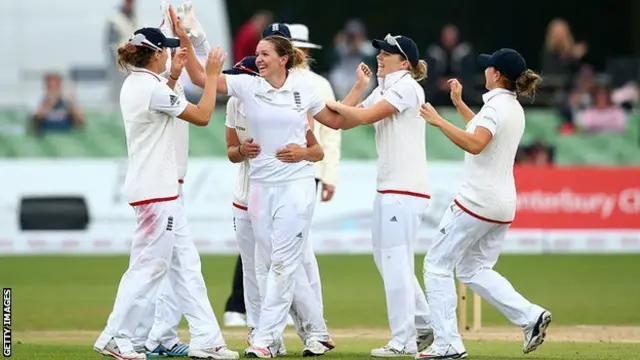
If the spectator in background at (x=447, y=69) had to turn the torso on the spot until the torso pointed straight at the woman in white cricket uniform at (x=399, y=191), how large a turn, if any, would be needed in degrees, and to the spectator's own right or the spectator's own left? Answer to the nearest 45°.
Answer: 0° — they already face them

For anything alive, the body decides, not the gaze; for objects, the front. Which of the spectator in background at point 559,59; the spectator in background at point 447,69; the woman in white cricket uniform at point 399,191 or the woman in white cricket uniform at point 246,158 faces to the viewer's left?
the woman in white cricket uniform at point 399,191

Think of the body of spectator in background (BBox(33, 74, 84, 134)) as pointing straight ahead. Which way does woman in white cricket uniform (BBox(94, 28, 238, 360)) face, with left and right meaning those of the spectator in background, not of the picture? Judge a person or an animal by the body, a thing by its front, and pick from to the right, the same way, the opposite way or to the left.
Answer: to the left

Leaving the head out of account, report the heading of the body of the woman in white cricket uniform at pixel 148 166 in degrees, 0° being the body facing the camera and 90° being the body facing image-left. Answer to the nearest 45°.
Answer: approximately 270°

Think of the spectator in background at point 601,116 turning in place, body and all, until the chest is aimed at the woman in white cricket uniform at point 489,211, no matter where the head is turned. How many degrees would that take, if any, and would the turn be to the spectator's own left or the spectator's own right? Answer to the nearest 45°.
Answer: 0° — they already face them

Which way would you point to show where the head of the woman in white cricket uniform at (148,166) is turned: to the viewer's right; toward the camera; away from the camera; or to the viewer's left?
to the viewer's right

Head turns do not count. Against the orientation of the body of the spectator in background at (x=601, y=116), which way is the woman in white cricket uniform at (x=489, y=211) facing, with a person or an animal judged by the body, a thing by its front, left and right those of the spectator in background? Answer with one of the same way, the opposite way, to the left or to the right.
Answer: to the right

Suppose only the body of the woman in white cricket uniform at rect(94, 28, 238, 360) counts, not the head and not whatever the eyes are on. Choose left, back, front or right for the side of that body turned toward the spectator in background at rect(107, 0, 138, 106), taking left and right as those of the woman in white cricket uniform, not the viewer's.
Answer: left

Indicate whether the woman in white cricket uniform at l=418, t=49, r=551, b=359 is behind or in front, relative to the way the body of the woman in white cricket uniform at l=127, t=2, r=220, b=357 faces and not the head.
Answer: in front

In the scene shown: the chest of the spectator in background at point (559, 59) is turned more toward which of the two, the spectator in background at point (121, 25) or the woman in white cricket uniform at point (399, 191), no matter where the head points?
the woman in white cricket uniform

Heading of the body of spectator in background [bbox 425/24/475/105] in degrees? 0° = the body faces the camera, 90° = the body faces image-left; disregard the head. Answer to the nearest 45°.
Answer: approximately 0°

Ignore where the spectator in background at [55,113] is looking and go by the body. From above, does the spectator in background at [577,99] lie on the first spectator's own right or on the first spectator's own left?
on the first spectator's own left

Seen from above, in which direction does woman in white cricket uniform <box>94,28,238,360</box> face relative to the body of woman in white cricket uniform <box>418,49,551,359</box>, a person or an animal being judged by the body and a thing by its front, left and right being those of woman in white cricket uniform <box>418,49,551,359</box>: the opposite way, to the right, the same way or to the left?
the opposite way

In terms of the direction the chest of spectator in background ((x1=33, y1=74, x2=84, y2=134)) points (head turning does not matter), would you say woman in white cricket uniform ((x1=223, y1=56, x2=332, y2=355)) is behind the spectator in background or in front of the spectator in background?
in front

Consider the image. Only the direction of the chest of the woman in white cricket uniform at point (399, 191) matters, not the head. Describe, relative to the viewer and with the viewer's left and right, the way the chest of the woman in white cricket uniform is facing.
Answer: facing to the left of the viewer
